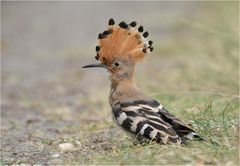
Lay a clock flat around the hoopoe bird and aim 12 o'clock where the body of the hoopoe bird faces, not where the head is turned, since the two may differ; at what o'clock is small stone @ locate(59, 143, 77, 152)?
The small stone is roughly at 12 o'clock from the hoopoe bird.

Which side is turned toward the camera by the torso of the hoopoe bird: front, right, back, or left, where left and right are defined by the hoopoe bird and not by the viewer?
left
